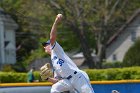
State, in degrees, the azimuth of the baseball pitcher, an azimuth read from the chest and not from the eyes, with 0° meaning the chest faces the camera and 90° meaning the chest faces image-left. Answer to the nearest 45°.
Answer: approximately 45°

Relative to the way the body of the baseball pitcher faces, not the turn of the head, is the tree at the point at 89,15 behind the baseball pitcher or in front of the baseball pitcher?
behind
